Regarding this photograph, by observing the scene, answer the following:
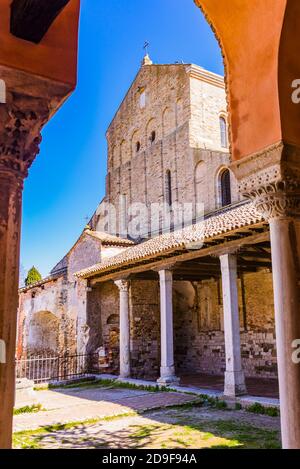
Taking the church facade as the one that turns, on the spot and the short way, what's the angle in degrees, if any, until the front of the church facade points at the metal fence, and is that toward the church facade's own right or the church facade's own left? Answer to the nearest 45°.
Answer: approximately 45° to the church facade's own right

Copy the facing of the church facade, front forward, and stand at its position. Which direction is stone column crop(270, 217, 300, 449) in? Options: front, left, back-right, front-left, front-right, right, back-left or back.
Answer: front-left

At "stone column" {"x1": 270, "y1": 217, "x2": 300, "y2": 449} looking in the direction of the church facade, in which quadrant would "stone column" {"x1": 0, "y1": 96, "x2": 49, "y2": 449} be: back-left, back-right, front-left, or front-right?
back-left

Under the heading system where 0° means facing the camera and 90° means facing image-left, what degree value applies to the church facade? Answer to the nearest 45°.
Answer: approximately 45°

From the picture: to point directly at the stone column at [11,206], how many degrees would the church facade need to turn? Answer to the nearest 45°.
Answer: approximately 45° to its left
